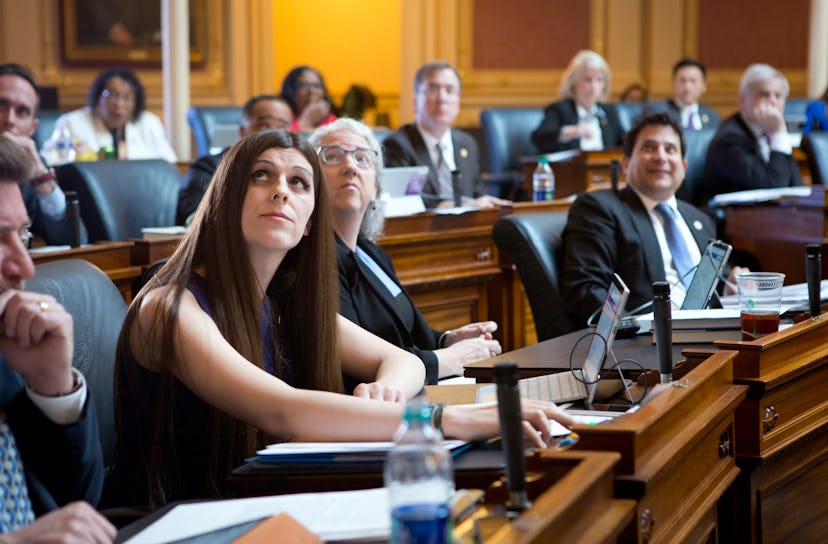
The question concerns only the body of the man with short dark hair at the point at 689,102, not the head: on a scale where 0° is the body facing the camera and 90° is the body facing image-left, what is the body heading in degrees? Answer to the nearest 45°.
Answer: approximately 0°

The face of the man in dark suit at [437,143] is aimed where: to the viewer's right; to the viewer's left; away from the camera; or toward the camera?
toward the camera

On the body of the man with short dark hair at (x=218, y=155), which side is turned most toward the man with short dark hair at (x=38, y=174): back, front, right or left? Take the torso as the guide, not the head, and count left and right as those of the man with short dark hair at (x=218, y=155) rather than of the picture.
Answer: right

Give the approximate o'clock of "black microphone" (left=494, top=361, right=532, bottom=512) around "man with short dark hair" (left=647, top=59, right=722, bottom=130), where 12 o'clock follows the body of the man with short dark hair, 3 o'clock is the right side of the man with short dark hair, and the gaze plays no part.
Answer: The black microphone is roughly at 12 o'clock from the man with short dark hair.

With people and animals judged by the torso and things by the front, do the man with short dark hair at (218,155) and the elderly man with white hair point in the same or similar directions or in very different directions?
same or similar directions

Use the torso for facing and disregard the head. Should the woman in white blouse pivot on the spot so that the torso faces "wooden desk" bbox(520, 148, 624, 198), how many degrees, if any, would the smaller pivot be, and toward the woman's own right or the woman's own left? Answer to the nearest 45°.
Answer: approximately 90° to the woman's own left

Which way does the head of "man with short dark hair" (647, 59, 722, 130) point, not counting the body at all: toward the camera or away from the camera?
toward the camera

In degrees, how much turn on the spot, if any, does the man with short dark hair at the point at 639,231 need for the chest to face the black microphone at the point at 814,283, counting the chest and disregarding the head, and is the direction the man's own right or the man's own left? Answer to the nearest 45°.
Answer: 0° — they already face it

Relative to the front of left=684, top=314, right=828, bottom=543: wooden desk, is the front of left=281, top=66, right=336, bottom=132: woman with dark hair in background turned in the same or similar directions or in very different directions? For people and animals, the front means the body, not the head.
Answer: same or similar directions

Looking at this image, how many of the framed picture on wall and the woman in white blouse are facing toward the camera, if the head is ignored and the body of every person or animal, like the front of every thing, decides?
2

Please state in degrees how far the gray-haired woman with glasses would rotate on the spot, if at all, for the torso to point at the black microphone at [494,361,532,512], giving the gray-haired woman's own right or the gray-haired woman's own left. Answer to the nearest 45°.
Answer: approximately 45° to the gray-haired woman's own right

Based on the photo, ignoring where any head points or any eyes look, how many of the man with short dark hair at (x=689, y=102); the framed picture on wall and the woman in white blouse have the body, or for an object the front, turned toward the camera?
3

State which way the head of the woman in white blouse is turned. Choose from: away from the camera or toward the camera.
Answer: toward the camera

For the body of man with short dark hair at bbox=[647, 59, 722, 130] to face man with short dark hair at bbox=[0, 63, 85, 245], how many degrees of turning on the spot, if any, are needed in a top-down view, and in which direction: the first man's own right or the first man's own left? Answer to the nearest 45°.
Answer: approximately 45° to the first man's own right

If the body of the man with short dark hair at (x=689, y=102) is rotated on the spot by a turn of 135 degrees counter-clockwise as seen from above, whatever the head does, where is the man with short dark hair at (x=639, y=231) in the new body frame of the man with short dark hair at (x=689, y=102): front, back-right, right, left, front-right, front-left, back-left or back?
back-right

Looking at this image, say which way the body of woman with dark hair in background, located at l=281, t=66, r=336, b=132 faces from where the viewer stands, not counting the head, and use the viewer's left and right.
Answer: facing the viewer and to the right of the viewer
